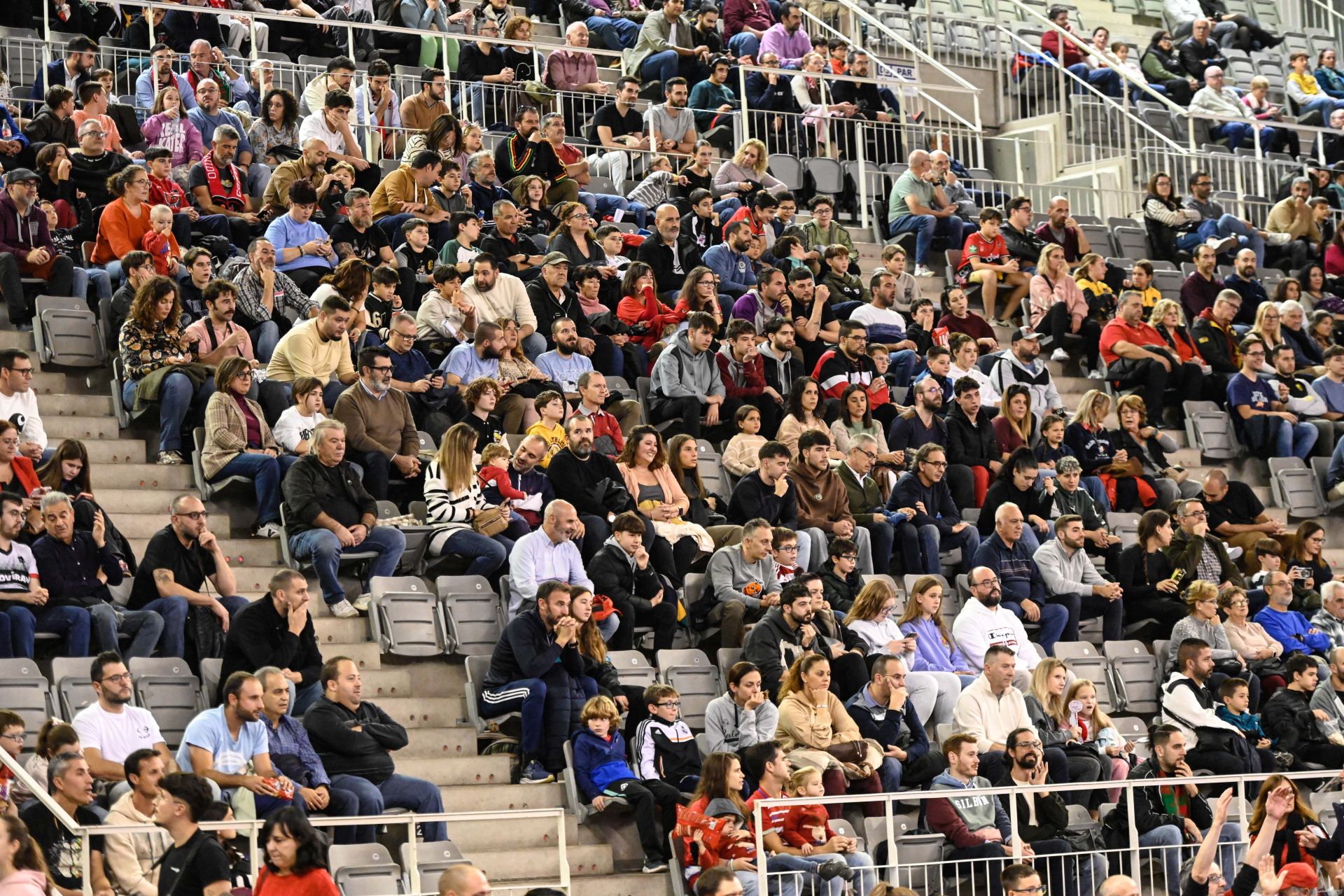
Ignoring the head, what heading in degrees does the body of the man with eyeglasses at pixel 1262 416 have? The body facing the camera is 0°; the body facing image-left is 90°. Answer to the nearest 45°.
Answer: approximately 315°

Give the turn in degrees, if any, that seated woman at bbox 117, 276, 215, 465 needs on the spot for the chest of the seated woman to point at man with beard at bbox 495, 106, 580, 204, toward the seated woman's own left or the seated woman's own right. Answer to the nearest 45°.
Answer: approximately 90° to the seated woman's own left

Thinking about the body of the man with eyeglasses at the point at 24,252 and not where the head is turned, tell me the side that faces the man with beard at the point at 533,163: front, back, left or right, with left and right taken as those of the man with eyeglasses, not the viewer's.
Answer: left

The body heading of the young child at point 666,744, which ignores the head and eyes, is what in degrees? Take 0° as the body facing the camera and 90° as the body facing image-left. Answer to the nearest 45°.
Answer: approximately 315°

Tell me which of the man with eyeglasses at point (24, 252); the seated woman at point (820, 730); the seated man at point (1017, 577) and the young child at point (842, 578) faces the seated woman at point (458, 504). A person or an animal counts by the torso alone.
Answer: the man with eyeglasses

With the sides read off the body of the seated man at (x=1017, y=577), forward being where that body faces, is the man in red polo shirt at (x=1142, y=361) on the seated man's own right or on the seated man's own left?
on the seated man's own left

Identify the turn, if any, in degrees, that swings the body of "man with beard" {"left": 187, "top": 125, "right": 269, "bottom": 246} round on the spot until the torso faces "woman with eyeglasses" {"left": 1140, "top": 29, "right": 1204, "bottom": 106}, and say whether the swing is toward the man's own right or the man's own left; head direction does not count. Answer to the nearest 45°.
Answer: approximately 90° to the man's own left
